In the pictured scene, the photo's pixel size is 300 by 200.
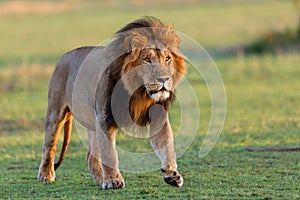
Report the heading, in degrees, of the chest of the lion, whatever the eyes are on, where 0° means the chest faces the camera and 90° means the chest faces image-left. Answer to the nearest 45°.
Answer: approximately 315°
